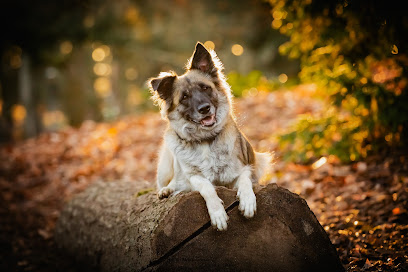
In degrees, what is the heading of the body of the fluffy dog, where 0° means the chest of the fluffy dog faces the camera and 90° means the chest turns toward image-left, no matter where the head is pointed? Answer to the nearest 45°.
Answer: approximately 0°
